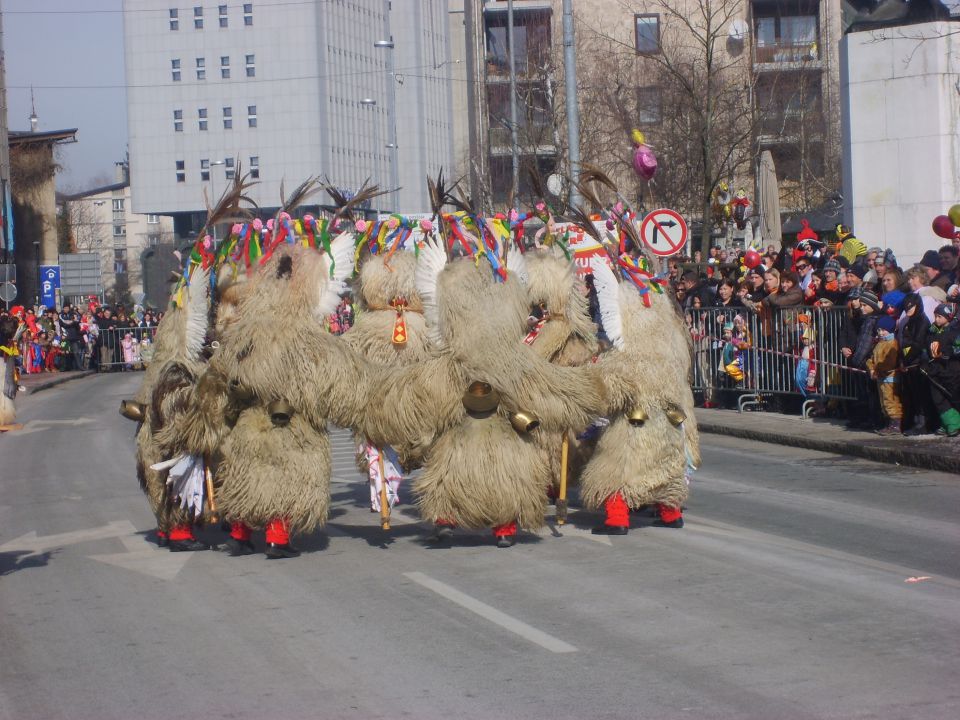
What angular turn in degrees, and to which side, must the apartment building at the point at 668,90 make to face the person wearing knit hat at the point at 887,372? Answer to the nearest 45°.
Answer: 0° — it already faces them

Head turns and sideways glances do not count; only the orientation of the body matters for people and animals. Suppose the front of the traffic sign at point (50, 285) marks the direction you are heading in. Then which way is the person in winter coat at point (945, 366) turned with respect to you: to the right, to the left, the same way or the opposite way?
to the right

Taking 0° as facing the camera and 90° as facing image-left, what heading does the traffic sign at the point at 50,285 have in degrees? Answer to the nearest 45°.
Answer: approximately 0°

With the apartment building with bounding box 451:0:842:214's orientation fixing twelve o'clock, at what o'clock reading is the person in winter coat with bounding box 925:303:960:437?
The person in winter coat is roughly at 12 o'clock from the apartment building.
